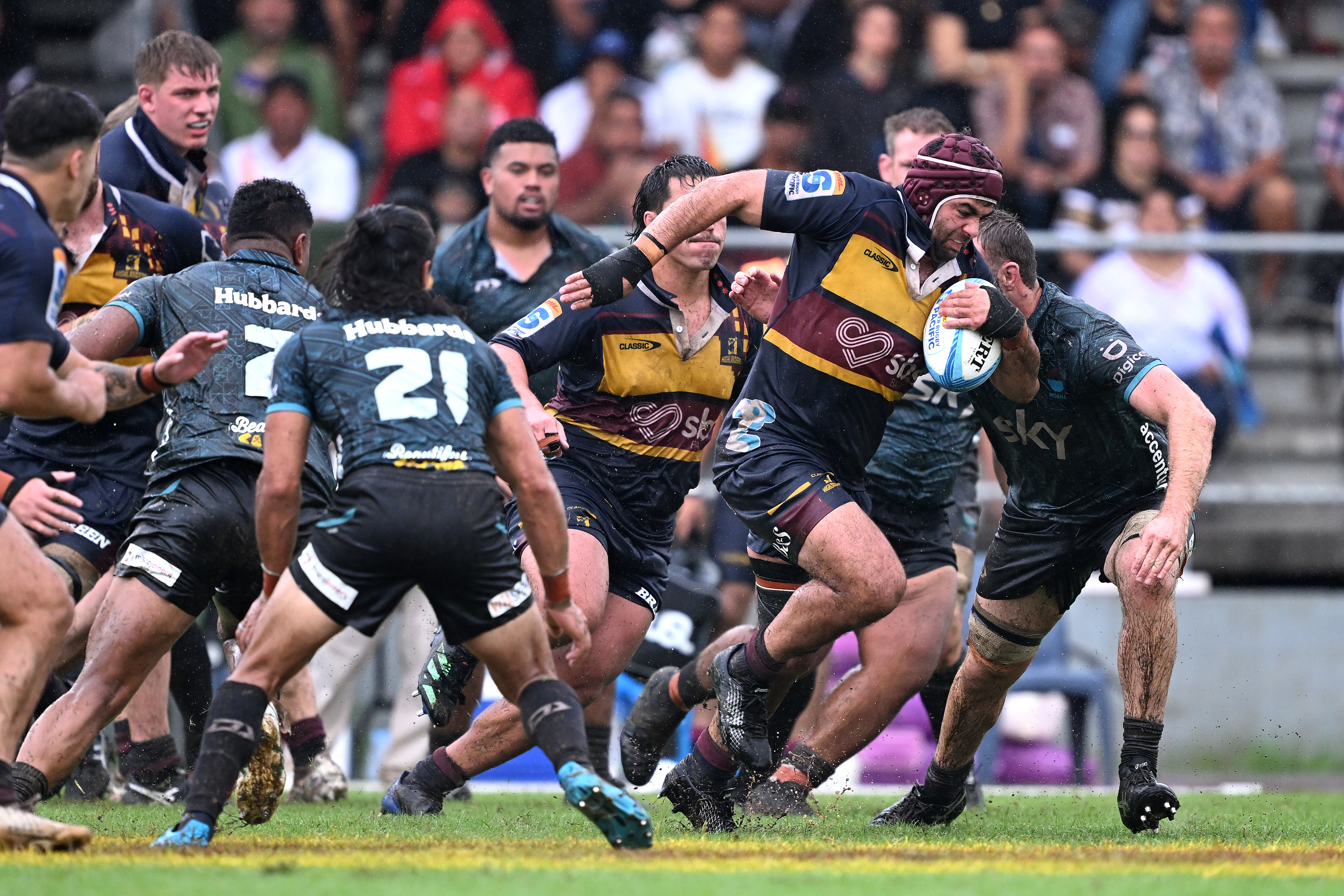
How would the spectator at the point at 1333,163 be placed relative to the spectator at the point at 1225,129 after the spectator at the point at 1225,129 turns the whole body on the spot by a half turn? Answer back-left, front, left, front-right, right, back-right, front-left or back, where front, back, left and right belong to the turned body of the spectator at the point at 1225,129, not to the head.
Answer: right

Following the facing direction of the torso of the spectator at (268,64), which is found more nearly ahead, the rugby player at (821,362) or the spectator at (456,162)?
the rugby player

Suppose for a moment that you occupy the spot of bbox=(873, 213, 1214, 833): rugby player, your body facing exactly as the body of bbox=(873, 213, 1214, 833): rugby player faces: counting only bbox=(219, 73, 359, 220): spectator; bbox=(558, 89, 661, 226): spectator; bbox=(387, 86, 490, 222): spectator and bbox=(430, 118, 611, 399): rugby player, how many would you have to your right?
4

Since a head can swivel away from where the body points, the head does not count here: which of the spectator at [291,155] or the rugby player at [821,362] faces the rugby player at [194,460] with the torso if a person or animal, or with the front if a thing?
the spectator

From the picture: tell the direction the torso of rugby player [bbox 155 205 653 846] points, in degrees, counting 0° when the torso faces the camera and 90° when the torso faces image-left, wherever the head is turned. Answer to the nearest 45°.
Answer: approximately 180°

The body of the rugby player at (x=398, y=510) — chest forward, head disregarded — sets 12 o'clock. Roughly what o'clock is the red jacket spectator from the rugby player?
The red jacket spectator is roughly at 12 o'clock from the rugby player.

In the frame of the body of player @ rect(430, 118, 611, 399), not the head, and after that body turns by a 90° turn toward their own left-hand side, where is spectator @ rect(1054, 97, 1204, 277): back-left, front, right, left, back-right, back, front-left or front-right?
front-left

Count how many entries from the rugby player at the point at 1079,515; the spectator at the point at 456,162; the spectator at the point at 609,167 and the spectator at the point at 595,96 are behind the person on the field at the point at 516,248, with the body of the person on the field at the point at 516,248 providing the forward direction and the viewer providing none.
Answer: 3

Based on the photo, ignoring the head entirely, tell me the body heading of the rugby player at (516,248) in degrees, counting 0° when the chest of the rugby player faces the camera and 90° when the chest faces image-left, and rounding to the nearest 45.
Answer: approximately 0°

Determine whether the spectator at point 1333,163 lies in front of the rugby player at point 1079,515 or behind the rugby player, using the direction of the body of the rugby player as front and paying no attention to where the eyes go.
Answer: behind
